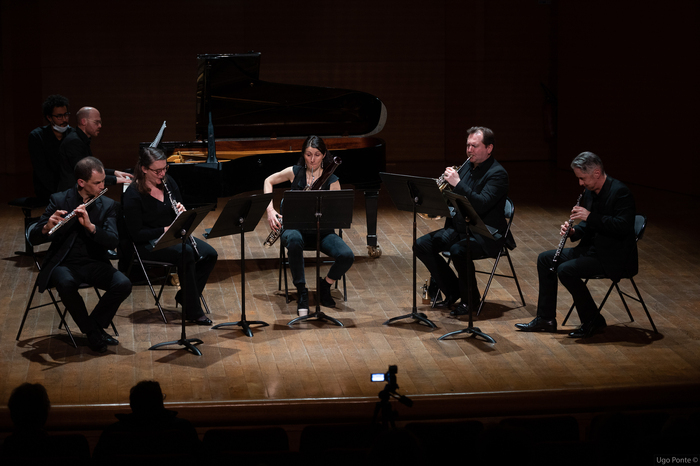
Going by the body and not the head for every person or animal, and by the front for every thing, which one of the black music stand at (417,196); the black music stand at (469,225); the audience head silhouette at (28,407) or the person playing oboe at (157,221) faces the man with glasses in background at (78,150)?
the audience head silhouette

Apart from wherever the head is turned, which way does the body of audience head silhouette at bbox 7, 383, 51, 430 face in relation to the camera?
away from the camera

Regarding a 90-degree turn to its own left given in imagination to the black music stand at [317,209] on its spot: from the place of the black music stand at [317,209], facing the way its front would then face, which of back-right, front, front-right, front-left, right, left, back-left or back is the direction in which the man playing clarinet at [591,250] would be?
back

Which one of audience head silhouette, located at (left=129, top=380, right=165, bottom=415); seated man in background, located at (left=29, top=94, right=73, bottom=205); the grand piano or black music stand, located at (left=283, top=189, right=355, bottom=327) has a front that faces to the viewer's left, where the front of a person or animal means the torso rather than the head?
the grand piano

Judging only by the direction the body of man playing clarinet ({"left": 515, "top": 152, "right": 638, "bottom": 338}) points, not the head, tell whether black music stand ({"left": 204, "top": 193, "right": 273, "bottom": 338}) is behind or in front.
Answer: in front

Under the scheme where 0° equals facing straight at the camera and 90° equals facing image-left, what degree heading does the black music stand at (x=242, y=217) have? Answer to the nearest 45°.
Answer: approximately 135°

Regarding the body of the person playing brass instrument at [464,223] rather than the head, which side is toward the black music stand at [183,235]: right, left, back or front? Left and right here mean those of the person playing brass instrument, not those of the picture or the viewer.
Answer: front

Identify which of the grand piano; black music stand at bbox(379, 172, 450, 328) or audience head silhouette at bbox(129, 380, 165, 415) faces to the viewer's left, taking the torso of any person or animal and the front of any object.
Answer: the grand piano

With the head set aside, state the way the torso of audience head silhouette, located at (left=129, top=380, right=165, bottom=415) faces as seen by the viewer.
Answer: away from the camera

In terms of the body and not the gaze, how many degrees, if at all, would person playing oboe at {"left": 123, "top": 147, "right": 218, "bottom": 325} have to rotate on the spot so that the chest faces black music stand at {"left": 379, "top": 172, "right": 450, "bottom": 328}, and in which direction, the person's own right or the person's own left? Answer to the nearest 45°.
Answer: approximately 45° to the person's own left

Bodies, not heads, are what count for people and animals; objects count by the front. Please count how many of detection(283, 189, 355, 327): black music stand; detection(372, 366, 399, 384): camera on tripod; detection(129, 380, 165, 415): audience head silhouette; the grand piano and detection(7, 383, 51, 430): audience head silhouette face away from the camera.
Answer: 4

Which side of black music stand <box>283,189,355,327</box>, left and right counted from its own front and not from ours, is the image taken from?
back

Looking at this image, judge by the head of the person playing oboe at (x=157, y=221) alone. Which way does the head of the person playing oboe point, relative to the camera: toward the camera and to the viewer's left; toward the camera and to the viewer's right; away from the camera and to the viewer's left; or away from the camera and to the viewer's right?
toward the camera and to the viewer's right

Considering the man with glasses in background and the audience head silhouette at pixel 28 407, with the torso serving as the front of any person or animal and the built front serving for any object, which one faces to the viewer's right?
the man with glasses in background
